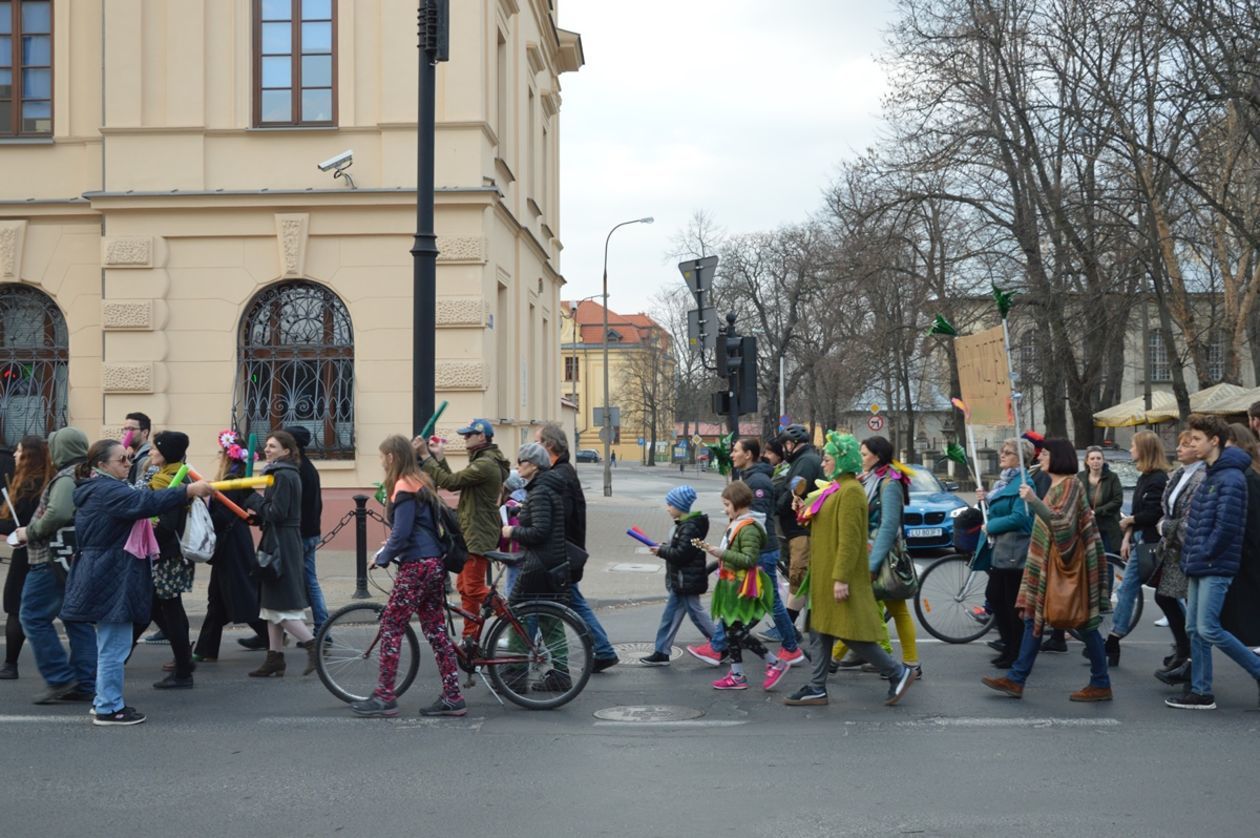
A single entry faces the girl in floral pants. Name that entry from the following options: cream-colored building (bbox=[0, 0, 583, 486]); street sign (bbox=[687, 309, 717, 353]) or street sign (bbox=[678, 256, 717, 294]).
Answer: the cream-colored building

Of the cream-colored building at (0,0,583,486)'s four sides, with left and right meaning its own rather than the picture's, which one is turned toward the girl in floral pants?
front

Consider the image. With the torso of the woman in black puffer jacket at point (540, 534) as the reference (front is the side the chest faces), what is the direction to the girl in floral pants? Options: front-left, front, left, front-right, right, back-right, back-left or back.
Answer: front-left

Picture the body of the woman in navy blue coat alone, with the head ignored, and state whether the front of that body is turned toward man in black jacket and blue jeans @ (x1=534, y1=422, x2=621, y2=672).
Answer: yes

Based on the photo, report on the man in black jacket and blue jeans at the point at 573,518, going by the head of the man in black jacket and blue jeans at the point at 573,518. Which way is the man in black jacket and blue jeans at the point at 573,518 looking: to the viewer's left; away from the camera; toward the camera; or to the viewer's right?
to the viewer's left

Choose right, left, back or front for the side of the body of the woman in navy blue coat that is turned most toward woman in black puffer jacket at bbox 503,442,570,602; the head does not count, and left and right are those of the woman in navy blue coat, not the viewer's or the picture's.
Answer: front

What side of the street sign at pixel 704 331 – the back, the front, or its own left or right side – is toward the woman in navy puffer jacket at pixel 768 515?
back

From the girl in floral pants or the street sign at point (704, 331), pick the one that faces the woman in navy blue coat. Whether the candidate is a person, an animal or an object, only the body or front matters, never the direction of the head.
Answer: the girl in floral pants

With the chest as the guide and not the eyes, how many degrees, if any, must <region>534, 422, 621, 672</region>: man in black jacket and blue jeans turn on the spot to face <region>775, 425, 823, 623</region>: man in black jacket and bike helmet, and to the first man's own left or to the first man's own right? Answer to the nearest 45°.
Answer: approximately 135° to the first man's own right

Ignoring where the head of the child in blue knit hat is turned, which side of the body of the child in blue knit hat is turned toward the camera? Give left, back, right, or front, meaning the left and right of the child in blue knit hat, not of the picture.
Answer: left

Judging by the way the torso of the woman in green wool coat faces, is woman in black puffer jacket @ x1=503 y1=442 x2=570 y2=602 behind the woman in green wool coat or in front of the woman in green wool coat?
in front

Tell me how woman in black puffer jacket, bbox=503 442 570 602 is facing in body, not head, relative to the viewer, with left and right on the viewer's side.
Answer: facing to the left of the viewer

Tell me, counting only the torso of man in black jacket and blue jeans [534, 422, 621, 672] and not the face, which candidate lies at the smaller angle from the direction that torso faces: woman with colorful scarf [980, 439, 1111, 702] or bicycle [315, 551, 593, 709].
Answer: the bicycle

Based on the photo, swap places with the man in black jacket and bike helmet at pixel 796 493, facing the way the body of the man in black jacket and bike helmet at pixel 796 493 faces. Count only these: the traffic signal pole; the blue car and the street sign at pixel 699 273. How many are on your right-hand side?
3

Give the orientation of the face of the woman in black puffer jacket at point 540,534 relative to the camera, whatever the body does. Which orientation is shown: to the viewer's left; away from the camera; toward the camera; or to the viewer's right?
to the viewer's left

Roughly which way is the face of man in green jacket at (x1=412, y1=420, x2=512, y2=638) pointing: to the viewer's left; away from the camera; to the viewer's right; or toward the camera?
to the viewer's left

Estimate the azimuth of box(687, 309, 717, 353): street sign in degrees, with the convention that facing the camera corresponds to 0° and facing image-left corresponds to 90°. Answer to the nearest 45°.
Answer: approximately 180°

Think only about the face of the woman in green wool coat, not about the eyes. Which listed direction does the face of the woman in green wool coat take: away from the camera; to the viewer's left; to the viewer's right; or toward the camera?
to the viewer's left

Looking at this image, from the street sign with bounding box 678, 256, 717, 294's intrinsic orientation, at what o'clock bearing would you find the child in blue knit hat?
The child in blue knit hat is roughly at 6 o'clock from the street sign.

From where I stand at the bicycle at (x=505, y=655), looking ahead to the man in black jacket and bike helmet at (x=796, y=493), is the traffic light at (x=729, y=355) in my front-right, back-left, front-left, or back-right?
front-left

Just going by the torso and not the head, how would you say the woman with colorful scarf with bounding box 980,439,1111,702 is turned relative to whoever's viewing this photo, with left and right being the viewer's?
facing to the left of the viewer

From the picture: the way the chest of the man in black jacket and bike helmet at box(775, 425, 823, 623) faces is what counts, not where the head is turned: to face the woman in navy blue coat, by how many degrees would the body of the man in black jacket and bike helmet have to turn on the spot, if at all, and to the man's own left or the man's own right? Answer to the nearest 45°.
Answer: approximately 45° to the man's own left

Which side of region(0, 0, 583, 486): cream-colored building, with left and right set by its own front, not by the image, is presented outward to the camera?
front
